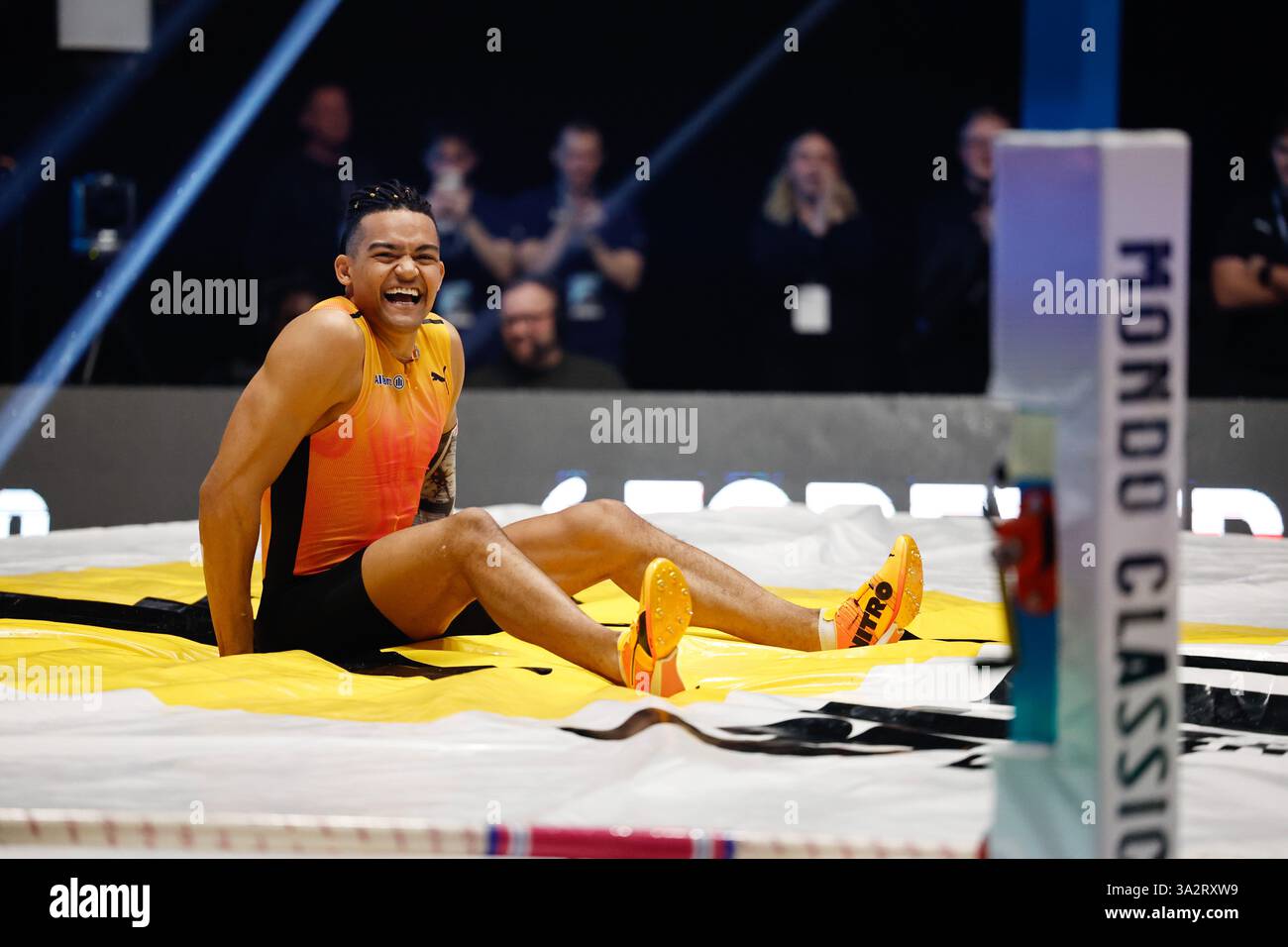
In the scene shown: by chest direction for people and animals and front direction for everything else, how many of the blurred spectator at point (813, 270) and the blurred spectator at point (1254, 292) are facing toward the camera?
2

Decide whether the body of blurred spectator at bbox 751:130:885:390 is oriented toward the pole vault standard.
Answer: yes

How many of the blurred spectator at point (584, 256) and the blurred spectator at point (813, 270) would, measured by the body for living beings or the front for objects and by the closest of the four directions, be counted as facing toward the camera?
2

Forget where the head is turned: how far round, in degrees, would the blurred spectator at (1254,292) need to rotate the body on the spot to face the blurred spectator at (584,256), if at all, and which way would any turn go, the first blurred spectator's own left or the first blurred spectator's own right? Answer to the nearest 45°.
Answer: approximately 90° to the first blurred spectator's own right

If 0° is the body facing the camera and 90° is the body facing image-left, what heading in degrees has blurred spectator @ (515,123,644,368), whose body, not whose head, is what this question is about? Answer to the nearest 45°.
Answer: approximately 0°

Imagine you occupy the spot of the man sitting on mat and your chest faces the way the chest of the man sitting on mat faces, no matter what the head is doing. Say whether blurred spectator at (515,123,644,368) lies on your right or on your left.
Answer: on your left

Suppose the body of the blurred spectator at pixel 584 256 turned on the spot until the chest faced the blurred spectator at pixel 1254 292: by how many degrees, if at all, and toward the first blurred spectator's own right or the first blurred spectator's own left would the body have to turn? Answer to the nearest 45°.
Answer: approximately 45° to the first blurred spectator's own left

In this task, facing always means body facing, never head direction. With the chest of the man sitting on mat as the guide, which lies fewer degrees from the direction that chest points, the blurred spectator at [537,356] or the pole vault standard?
the pole vault standard

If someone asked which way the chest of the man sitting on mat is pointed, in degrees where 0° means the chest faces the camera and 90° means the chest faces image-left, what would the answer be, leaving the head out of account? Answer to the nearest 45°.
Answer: approximately 315°
